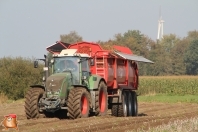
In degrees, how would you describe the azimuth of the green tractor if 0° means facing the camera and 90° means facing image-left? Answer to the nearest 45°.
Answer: approximately 45°

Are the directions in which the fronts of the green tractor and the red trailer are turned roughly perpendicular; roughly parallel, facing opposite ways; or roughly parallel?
roughly parallel

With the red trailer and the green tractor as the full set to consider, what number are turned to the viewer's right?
0

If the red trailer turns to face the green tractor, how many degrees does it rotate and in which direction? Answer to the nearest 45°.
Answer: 0° — it already faces it

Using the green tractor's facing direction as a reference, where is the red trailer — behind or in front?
behind

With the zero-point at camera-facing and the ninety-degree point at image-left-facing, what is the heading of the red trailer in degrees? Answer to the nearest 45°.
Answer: approximately 45°
